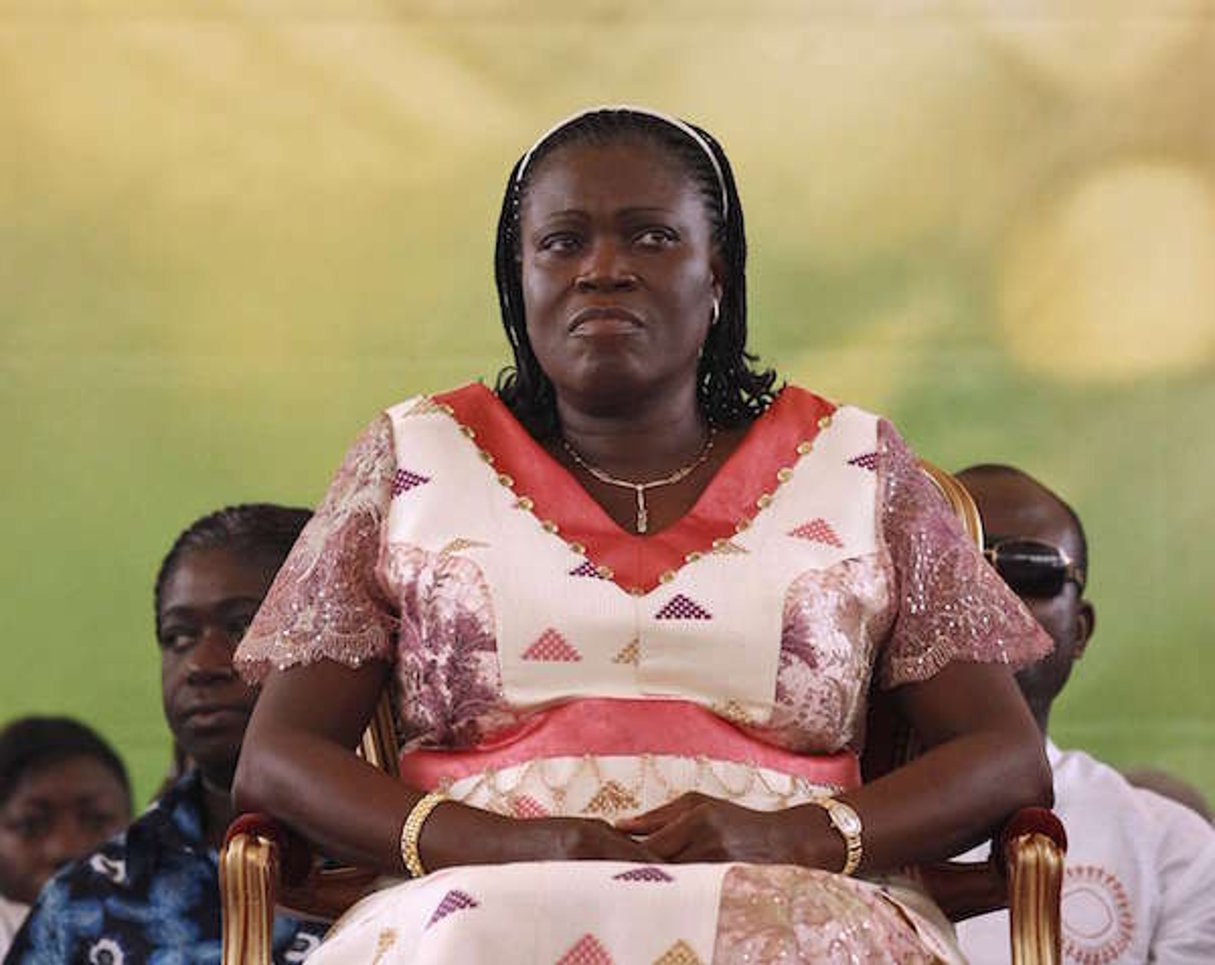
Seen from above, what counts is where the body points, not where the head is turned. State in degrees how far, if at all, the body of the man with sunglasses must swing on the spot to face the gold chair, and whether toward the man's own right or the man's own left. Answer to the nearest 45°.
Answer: approximately 45° to the man's own right

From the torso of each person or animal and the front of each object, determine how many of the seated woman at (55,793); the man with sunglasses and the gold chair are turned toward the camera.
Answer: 3

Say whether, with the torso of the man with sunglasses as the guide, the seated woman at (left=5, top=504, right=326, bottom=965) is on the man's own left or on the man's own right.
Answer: on the man's own right

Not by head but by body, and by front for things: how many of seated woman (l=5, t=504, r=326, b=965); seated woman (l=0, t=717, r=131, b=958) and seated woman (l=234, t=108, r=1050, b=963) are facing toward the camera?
3

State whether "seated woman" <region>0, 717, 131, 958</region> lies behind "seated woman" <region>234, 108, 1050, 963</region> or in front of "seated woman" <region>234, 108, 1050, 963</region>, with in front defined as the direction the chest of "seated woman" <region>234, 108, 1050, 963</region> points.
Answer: behind

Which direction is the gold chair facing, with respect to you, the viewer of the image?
facing the viewer

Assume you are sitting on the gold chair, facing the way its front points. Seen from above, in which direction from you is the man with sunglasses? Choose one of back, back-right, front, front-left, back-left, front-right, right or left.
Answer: back-left

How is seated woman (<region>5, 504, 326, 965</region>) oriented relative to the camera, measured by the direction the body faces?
toward the camera

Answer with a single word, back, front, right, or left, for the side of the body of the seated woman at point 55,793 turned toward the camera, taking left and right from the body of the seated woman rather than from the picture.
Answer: front
